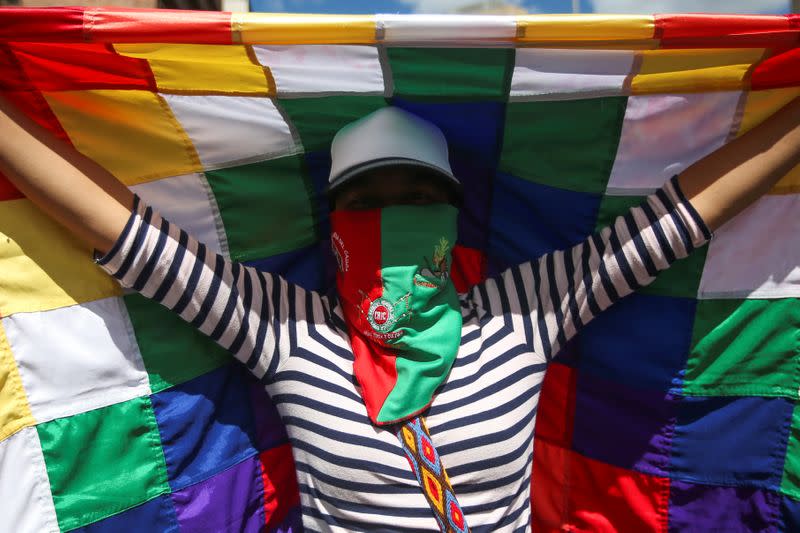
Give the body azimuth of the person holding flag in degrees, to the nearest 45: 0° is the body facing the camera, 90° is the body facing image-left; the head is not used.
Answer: approximately 0°
